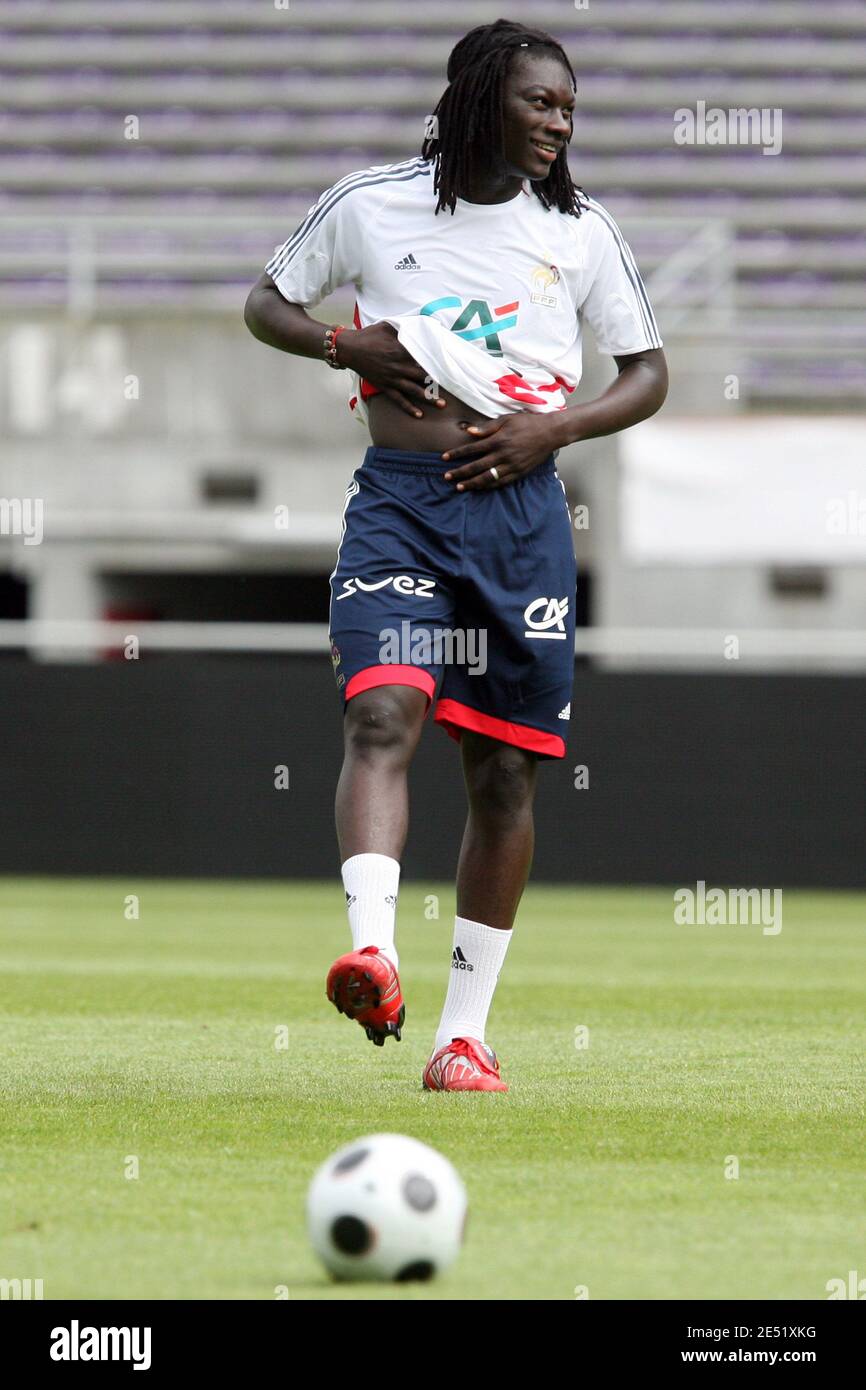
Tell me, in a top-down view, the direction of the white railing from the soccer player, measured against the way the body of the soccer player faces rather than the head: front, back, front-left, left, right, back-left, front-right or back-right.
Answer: back

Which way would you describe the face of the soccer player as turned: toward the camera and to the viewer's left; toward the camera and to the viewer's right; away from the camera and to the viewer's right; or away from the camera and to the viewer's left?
toward the camera and to the viewer's right

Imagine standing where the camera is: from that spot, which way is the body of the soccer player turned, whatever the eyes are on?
toward the camera

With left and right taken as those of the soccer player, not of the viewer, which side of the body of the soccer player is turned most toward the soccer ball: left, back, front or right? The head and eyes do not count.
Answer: front

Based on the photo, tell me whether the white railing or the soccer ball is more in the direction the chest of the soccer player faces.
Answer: the soccer ball
